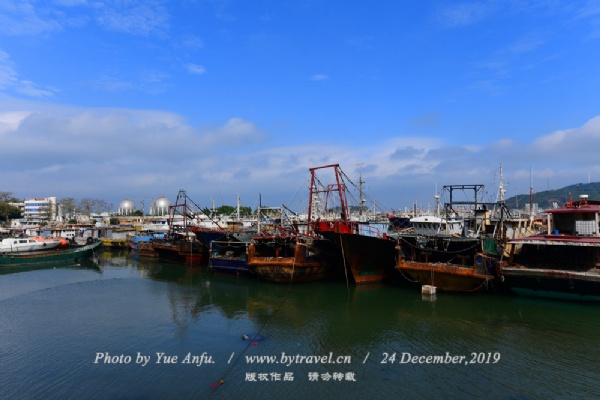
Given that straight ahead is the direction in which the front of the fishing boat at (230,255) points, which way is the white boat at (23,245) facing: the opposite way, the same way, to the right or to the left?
to the right
